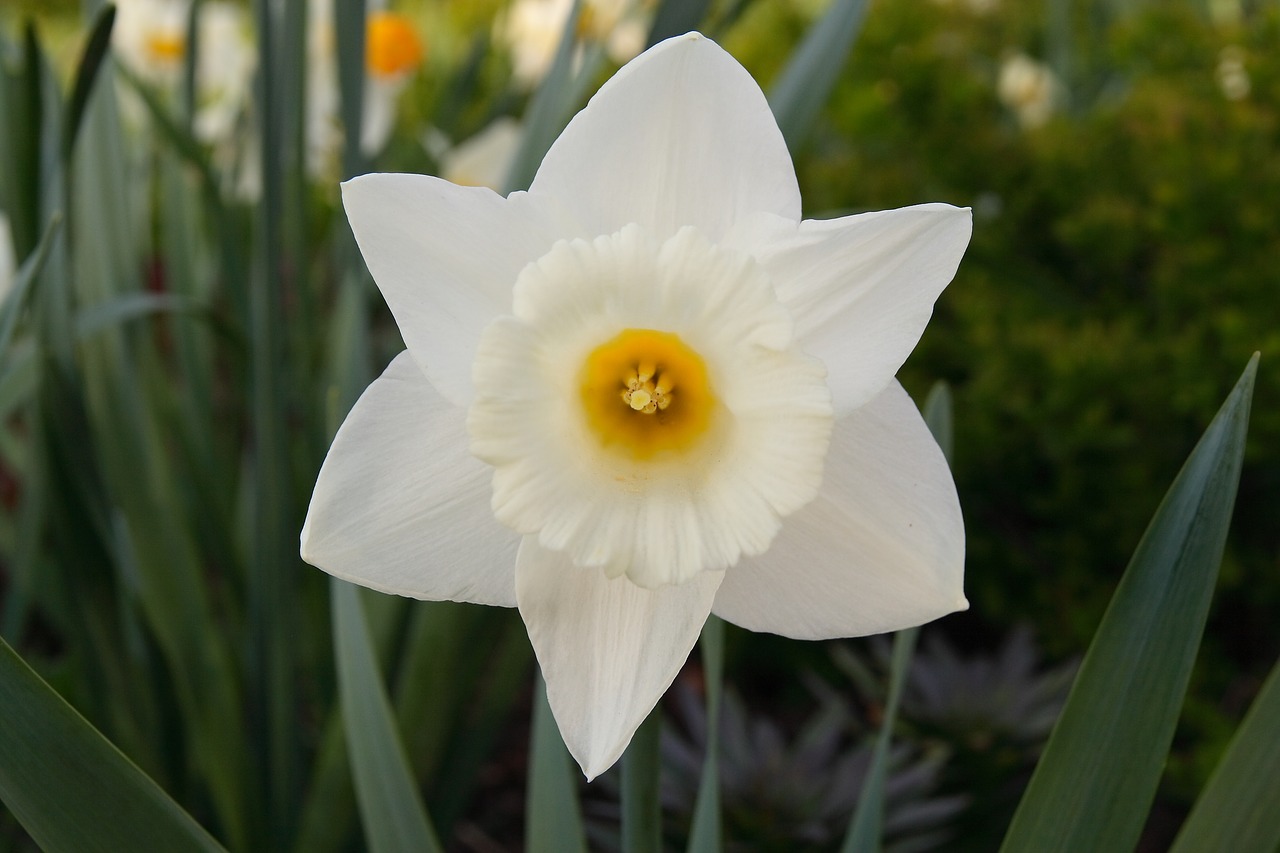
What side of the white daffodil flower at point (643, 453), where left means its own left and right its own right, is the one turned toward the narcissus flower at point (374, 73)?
back

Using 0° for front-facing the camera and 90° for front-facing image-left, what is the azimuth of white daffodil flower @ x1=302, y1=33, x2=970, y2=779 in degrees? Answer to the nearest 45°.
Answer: approximately 0°

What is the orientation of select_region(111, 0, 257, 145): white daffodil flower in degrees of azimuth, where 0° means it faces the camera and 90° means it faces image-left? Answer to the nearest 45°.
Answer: approximately 0°

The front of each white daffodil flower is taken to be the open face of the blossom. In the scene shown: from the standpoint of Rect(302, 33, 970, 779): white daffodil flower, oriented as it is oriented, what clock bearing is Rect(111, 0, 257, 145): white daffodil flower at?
Rect(111, 0, 257, 145): white daffodil flower is roughly at 5 o'clock from Rect(302, 33, 970, 779): white daffodil flower.

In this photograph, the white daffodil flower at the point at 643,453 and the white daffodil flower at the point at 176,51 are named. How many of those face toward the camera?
2
